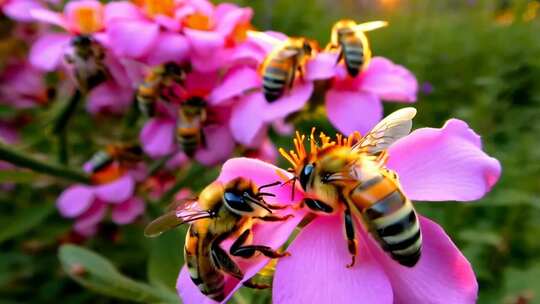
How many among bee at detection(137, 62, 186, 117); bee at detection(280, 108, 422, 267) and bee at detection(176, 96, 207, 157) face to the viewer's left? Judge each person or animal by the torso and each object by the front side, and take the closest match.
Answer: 1

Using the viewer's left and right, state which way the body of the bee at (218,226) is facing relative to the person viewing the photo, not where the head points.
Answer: facing to the right of the viewer

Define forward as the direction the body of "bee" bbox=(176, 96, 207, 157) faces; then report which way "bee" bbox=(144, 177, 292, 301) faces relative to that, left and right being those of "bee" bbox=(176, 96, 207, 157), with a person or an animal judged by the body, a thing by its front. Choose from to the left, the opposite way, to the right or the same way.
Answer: to the right

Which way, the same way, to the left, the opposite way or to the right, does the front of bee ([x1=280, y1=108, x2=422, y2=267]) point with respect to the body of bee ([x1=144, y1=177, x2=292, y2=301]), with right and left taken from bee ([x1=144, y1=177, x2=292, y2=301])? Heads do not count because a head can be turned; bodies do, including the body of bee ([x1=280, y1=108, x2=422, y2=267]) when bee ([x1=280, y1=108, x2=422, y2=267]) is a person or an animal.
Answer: the opposite way

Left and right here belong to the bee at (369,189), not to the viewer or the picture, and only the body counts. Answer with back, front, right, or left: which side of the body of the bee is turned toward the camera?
left

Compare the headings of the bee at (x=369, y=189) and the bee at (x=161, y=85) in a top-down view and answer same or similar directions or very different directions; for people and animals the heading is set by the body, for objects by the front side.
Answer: very different directions

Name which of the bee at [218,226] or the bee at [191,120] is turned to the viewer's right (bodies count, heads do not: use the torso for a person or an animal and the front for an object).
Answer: the bee at [218,226]

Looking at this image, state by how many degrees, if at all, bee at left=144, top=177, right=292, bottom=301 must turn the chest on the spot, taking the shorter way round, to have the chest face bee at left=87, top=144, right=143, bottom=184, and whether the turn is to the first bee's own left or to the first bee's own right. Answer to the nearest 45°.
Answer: approximately 90° to the first bee's own left

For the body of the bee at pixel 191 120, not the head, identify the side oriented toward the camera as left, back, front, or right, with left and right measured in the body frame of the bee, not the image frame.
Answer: back

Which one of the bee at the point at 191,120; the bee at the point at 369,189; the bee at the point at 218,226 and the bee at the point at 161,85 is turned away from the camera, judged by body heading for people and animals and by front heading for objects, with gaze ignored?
the bee at the point at 191,120

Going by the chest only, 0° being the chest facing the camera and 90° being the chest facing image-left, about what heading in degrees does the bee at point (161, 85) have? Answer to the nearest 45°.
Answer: approximately 270°
